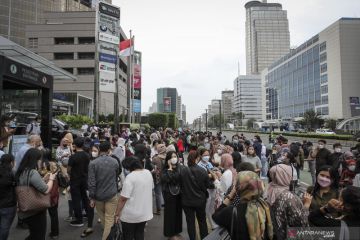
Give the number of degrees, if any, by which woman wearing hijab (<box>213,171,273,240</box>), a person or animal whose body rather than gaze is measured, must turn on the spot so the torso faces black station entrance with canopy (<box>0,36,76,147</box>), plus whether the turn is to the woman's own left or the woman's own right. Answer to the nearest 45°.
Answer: approximately 45° to the woman's own left

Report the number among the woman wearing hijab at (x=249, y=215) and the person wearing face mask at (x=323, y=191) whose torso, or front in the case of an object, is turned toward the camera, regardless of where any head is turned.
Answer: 1

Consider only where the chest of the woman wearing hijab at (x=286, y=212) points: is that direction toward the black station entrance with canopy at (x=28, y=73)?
no

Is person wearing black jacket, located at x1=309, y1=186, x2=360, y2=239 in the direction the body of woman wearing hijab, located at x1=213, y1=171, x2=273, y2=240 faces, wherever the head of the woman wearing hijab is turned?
no

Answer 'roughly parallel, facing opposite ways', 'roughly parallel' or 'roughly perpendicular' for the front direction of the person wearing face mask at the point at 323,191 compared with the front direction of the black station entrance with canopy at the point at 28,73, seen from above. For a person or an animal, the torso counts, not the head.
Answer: roughly perpendicular

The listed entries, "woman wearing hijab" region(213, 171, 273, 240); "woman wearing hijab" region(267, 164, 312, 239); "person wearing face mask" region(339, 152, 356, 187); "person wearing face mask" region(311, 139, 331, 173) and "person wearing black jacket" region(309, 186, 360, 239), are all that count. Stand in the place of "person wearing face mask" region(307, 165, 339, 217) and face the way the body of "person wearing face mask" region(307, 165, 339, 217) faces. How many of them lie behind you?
2

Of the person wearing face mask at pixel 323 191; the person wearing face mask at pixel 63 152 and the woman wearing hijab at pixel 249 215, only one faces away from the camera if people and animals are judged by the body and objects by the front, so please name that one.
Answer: the woman wearing hijab

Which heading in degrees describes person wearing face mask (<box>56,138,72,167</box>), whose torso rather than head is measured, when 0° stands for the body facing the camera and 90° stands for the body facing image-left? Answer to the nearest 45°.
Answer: approximately 315°

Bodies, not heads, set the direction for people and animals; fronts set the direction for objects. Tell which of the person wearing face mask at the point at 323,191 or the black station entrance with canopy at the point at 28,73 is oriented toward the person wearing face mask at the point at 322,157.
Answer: the black station entrance with canopy

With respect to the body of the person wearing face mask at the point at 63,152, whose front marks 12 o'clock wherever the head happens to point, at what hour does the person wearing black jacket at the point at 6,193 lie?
The person wearing black jacket is roughly at 2 o'clock from the person wearing face mask.

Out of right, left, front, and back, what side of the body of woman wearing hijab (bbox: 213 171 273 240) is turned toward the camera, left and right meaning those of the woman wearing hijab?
back

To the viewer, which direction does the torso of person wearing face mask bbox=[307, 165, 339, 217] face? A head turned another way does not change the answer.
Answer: toward the camera

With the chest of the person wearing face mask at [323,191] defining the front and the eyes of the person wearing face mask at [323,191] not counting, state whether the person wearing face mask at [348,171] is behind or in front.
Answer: behind

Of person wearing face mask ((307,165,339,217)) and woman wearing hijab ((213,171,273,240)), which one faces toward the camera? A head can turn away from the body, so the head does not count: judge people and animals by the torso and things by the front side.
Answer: the person wearing face mask

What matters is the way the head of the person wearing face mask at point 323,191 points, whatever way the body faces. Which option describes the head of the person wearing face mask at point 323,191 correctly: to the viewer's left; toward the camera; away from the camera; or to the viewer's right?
toward the camera

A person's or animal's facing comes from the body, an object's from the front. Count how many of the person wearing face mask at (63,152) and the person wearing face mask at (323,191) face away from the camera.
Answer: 0

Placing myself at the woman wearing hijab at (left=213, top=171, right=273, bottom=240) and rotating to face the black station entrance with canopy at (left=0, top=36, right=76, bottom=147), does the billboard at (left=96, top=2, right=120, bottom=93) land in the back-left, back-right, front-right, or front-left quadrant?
front-right
